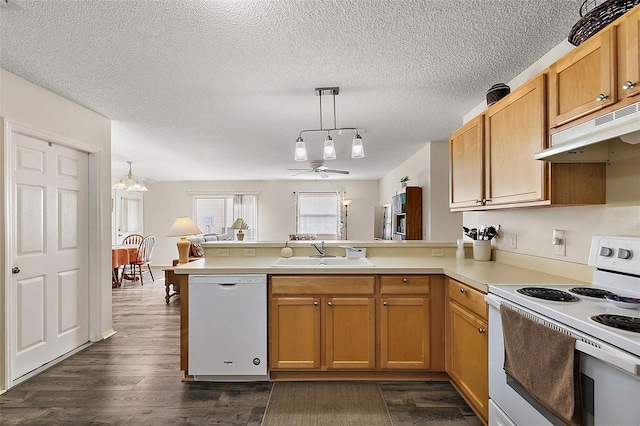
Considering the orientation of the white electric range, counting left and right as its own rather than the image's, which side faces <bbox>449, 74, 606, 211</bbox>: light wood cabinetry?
right

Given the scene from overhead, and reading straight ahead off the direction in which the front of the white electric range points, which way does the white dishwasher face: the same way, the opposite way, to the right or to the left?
to the left

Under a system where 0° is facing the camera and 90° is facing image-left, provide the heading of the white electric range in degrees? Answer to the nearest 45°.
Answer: approximately 45°

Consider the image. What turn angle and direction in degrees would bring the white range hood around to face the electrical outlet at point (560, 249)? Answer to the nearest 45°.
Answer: approximately 135° to its right

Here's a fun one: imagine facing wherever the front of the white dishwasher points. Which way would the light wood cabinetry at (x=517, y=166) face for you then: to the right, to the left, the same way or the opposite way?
to the right

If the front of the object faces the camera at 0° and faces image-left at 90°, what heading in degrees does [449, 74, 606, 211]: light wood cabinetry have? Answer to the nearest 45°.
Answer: approximately 45°

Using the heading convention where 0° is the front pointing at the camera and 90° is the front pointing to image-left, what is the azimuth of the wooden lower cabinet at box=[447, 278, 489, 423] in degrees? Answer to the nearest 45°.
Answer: approximately 45°

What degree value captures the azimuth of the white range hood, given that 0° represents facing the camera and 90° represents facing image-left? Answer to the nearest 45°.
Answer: approximately 45°

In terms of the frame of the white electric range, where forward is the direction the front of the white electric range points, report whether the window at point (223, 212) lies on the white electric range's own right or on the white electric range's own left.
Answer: on the white electric range's own right

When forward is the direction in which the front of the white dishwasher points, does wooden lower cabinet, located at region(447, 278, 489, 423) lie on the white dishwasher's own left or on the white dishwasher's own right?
on the white dishwasher's own left

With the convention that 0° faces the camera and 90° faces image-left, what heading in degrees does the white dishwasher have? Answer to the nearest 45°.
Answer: approximately 0°
